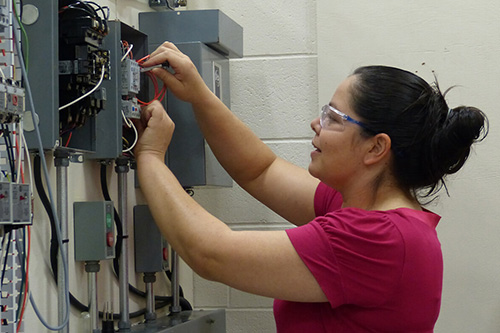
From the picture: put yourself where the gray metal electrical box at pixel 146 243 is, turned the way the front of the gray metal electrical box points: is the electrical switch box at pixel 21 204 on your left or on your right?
on your right

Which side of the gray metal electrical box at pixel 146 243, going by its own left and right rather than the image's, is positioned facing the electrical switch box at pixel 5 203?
right

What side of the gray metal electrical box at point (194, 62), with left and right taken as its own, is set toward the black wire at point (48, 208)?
right

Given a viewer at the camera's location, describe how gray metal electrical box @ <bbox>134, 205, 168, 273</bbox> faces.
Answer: facing to the right of the viewer

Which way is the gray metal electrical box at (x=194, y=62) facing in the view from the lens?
facing the viewer and to the right of the viewer

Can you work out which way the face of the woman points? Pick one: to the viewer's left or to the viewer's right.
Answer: to the viewer's left

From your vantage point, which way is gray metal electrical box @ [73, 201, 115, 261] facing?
to the viewer's right

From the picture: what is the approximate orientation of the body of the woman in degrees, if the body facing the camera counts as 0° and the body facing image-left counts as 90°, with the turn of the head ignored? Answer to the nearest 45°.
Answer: approximately 90°
